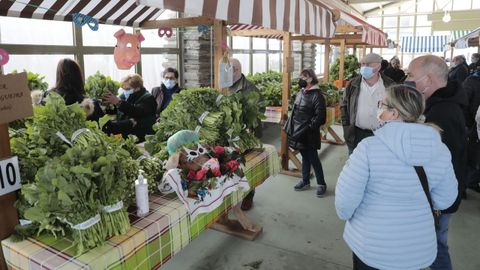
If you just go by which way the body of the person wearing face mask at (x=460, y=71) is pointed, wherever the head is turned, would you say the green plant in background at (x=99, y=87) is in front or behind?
in front

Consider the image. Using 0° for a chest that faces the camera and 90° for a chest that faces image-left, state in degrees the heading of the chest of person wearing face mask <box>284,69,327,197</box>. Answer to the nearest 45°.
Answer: approximately 45°

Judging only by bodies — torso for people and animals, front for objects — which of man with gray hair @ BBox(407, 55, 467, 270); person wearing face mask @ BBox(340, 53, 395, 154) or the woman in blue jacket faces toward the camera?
the person wearing face mask

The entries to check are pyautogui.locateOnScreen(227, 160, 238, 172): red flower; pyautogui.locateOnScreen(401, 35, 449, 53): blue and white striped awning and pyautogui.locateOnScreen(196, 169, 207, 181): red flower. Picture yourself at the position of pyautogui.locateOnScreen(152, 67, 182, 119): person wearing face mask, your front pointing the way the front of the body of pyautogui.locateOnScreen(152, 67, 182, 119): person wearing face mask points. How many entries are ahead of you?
2

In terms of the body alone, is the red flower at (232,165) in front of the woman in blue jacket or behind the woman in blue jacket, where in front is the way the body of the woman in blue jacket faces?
in front

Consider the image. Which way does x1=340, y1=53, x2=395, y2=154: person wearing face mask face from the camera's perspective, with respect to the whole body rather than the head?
toward the camera

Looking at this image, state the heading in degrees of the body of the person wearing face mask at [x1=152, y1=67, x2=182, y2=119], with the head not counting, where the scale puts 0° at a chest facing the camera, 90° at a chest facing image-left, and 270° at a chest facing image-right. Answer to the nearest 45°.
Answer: approximately 0°

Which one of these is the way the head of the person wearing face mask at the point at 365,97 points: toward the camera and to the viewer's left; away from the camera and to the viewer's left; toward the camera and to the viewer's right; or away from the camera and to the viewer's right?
toward the camera and to the viewer's left

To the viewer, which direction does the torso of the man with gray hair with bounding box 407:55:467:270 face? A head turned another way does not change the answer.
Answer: to the viewer's left

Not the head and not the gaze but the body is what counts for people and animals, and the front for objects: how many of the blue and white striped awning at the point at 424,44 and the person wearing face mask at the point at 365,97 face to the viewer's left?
0

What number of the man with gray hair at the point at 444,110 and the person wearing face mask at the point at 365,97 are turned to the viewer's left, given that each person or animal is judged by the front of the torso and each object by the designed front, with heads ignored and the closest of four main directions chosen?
1

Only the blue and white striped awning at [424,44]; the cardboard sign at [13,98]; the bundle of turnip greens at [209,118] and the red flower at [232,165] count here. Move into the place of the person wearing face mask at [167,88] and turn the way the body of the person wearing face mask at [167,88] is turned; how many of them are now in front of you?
3

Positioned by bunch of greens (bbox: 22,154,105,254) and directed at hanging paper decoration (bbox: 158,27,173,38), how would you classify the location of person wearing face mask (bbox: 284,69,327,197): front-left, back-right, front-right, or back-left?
front-right

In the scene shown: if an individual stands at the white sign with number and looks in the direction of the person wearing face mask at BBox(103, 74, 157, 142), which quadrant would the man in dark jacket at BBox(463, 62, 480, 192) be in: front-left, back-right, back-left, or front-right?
front-right

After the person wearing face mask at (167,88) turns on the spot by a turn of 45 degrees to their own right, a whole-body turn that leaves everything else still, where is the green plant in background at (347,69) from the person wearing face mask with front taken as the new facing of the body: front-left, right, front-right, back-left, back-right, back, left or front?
back
